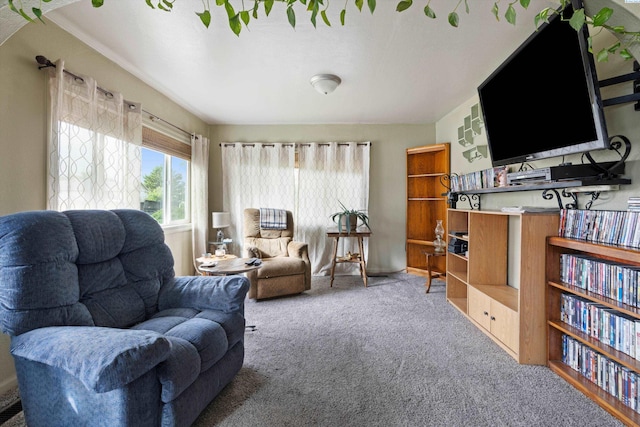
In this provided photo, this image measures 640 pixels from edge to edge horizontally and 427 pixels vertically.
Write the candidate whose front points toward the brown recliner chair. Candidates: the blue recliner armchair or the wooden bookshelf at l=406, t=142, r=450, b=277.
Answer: the wooden bookshelf

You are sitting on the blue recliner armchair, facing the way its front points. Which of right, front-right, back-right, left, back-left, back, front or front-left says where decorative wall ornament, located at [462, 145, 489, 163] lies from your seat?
front-left

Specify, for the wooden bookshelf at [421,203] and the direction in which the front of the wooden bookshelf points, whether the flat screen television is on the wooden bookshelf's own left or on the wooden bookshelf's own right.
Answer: on the wooden bookshelf's own left

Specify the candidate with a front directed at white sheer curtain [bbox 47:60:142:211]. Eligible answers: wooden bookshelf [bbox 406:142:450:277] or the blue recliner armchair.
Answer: the wooden bookshelf

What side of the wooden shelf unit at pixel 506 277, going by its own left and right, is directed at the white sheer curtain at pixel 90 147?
front

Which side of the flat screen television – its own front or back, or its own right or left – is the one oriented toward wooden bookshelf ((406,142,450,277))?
right

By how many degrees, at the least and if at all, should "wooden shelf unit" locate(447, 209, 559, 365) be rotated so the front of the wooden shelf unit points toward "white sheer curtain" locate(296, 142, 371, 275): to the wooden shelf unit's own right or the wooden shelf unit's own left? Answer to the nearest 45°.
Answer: approximately 45° to the wooden shelf unit's own right

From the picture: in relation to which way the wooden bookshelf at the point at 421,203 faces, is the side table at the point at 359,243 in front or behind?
in front

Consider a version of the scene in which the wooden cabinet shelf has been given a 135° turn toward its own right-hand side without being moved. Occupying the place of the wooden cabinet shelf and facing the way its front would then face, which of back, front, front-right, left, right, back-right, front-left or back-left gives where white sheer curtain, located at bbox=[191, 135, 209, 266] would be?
left

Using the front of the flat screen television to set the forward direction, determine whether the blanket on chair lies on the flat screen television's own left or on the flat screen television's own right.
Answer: on the flat screen television's own right

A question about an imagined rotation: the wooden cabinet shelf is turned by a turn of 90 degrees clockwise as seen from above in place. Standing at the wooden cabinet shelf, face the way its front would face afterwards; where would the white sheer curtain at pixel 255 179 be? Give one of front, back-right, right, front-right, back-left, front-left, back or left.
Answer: front-left

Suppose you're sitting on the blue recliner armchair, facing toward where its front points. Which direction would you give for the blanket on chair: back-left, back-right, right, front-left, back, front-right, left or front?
left

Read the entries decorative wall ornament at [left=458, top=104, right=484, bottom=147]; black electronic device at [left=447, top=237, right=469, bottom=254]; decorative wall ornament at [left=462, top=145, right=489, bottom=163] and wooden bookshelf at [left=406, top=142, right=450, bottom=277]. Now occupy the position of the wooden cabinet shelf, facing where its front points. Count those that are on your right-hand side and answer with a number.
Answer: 4

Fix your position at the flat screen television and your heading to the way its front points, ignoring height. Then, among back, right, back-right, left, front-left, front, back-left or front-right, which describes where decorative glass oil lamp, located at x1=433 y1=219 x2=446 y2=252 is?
right

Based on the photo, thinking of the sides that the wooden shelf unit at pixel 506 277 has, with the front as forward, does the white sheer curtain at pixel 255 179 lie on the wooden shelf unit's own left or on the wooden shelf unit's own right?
on the wooden shelf unit's own right

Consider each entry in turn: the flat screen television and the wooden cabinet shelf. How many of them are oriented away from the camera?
0

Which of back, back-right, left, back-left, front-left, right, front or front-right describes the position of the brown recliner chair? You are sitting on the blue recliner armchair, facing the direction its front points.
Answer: left

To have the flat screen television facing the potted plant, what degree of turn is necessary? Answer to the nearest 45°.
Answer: approximately 90° to its right

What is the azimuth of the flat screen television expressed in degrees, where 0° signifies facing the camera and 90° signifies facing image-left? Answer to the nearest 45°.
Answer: approximately 45°

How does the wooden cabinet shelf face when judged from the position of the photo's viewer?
facing the viewer and to the left of the viewer
